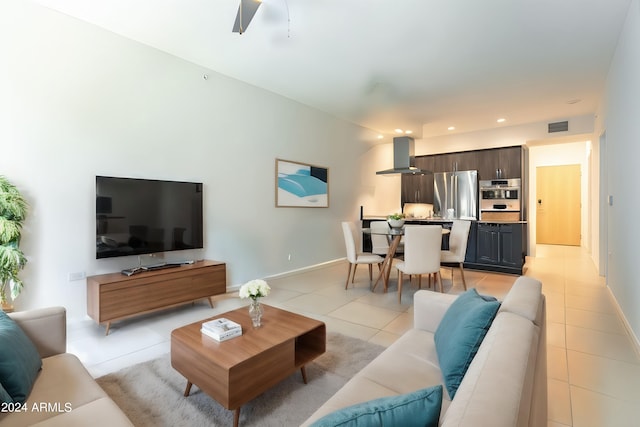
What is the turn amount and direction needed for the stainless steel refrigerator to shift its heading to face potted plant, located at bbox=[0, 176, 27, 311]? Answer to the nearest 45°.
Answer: approximately 45° to its right

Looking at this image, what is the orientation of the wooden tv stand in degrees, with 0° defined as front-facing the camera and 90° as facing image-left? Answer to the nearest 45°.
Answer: approximately 315°

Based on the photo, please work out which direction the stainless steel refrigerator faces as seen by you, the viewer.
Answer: facing the viewer

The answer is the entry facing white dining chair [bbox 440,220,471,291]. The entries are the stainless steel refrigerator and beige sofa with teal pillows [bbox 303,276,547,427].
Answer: the stainless steel refrigerator

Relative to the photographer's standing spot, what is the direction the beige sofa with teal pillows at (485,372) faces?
facing to the left of the viewer

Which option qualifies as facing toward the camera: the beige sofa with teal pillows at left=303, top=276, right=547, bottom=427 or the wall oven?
the wall oven

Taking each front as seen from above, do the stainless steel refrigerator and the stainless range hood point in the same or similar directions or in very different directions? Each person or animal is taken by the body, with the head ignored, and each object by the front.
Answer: same or similar directions

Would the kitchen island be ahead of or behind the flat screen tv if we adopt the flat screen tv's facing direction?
ahead

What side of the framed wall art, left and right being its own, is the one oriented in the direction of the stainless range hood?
left

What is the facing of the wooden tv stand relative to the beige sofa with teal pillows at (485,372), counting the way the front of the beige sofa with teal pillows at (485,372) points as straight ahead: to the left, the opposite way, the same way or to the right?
the opposite way

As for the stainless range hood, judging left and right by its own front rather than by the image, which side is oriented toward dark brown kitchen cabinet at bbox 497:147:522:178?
left

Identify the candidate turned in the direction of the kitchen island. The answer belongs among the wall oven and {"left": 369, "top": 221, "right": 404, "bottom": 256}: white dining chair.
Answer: the wall oven

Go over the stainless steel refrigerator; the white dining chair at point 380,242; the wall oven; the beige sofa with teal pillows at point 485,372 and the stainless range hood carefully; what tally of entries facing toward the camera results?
4

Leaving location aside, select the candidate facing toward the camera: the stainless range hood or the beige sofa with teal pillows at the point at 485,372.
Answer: the stainless range hood

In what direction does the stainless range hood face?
toward the camera

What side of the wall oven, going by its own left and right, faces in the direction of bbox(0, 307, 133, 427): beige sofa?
front

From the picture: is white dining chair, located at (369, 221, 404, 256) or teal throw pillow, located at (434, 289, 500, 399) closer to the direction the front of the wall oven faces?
the teal throw pillow

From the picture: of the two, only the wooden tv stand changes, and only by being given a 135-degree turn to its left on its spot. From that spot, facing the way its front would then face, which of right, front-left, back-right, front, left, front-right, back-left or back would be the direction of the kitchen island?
right
